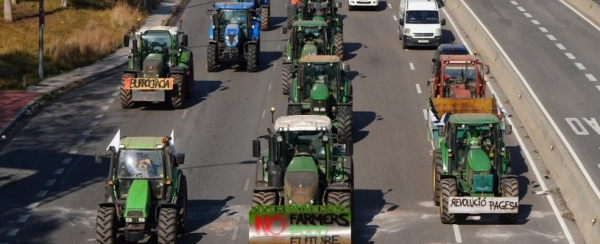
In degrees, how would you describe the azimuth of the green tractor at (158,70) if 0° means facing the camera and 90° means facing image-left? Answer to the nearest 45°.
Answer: approximately 0°

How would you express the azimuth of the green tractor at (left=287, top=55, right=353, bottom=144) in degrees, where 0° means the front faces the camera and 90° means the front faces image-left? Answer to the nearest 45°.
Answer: approximately 0°

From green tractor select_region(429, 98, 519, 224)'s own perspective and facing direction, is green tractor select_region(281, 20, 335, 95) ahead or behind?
behind

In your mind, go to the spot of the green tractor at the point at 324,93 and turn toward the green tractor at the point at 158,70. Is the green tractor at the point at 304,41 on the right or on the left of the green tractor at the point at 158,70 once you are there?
right

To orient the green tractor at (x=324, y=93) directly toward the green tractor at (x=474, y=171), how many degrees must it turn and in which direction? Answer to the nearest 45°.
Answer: approximately 45° to its left

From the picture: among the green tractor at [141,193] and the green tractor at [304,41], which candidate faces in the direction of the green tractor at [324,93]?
the green tractor at [304,41]
